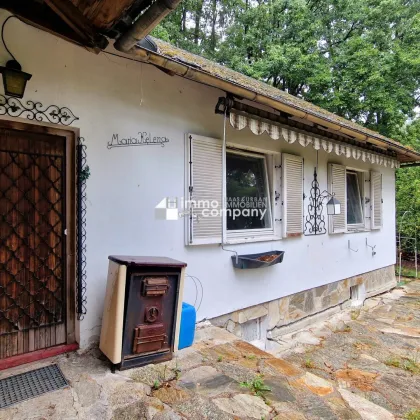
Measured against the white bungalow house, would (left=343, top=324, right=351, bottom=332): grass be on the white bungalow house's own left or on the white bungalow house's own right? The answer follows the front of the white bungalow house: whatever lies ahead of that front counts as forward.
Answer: on the white bungalow house's own left

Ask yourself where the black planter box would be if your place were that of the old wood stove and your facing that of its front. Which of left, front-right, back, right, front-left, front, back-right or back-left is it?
left

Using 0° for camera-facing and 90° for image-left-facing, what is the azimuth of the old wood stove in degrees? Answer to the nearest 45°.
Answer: approximately 315°

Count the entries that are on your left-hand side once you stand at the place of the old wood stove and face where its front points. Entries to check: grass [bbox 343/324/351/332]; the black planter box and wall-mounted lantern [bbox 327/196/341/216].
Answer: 3

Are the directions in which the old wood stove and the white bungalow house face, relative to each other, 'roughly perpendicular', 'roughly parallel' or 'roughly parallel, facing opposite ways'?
roughly parallel

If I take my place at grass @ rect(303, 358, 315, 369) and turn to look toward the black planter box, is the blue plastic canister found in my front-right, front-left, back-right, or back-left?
front-left

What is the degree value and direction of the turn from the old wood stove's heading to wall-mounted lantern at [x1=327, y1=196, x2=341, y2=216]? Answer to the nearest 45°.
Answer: approximately 90° to its left

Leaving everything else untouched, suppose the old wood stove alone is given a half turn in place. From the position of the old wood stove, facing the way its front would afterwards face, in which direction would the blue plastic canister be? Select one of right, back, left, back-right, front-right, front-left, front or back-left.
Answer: right
